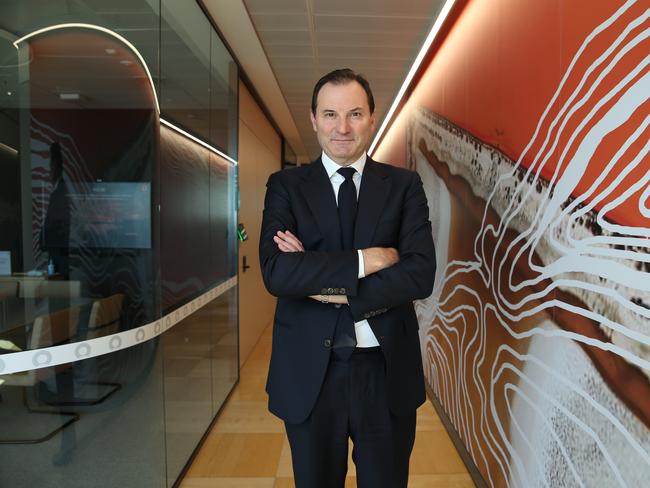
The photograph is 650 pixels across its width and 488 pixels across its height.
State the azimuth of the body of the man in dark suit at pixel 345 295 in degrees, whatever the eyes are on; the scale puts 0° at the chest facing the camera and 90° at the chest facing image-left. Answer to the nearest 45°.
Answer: approximately 0°

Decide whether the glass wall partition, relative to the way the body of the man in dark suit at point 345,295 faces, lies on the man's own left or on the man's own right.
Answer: on the man's own right
